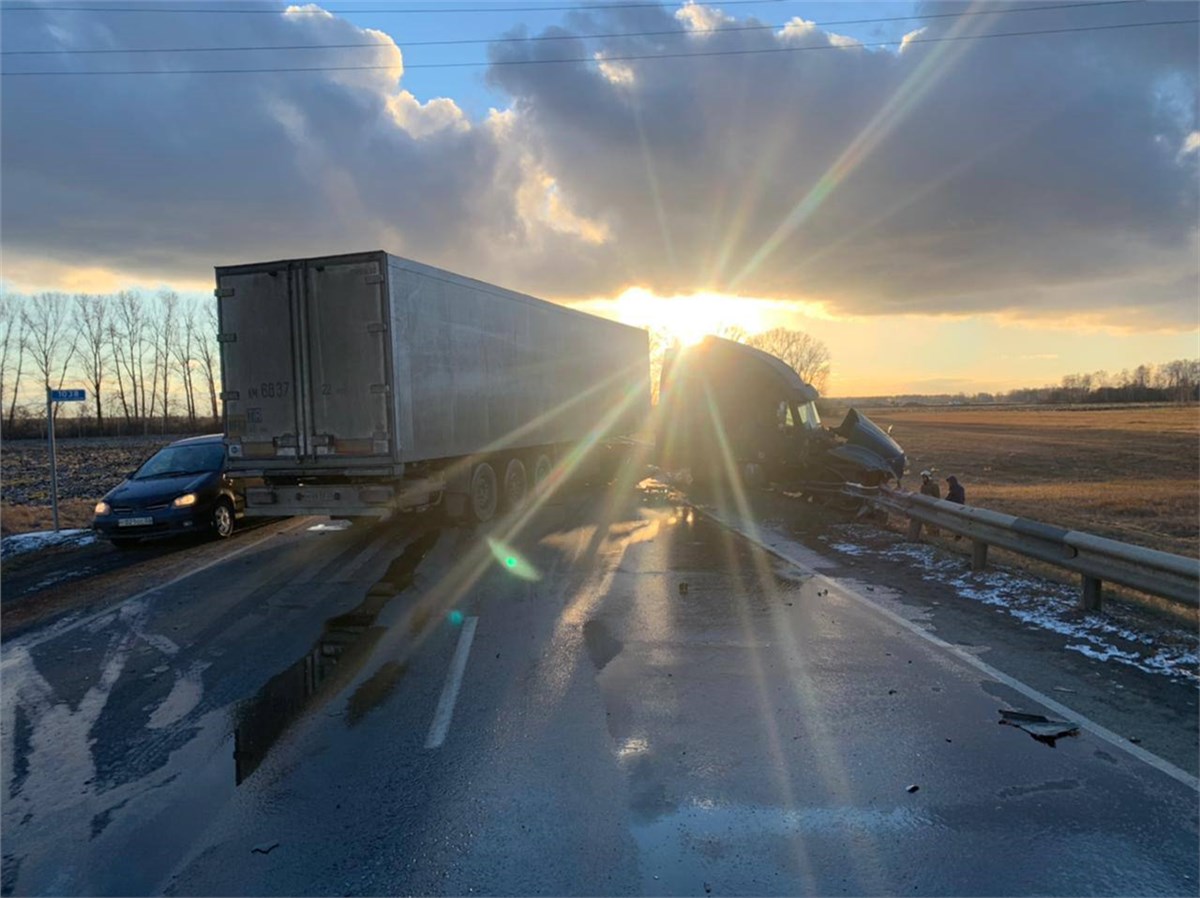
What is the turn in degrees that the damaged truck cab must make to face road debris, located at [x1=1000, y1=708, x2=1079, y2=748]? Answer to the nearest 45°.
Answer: approximately 90° to its right

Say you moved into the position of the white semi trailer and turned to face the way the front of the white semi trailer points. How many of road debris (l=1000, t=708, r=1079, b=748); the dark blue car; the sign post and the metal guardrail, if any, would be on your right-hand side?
2

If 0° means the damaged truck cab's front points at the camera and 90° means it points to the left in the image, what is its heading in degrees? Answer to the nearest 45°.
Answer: approximately 270°

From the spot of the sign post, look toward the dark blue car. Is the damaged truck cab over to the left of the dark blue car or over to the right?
left

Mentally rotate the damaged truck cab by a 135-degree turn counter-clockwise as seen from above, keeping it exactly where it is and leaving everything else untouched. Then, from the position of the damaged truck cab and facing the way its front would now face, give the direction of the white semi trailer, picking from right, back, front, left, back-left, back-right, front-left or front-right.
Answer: left

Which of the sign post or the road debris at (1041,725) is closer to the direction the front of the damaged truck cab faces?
the road debris

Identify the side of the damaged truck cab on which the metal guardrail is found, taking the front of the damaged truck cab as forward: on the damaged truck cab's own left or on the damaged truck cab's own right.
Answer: on the damaged truck cab's own right

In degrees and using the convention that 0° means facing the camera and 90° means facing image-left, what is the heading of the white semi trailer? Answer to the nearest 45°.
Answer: approximately 225°

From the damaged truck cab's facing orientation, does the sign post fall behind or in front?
behind
